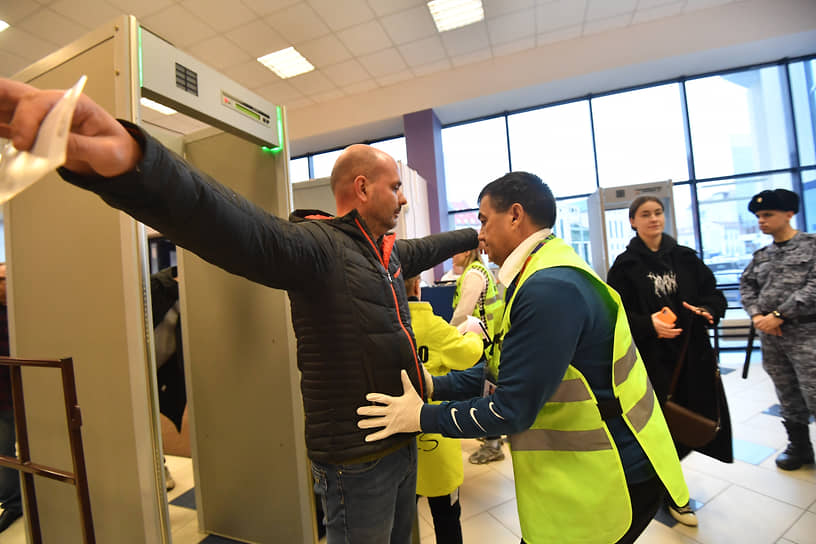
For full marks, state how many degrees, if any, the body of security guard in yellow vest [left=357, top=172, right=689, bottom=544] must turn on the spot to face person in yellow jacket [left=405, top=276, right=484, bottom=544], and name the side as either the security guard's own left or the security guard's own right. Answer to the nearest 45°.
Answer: approximately 45° to the security guard's own right

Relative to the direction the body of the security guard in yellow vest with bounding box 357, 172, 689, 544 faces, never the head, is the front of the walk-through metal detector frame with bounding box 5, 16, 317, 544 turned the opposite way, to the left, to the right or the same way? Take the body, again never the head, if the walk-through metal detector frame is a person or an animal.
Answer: the opposite way

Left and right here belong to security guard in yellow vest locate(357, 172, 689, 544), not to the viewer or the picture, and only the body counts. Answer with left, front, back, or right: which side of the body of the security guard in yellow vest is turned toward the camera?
left

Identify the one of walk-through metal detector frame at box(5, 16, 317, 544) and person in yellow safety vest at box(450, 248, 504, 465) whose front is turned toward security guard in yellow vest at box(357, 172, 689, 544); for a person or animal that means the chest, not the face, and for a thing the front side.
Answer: the walk-through metal detector frame

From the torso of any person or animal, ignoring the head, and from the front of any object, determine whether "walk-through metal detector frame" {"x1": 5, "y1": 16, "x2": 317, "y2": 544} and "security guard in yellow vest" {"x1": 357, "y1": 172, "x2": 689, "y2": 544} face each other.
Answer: yes

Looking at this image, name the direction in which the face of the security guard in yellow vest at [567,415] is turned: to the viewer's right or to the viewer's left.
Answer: to the viewer's left

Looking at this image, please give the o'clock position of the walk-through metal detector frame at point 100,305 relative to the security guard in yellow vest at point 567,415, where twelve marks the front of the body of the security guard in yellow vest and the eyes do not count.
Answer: The walk-through metal detector frame is roughly at 12 o'clock from the security guard in yellow vest.

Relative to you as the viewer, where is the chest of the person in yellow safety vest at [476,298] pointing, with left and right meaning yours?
facing to the left of the viewer

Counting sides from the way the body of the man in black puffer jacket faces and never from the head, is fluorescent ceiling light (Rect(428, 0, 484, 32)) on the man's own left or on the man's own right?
on the man's own left

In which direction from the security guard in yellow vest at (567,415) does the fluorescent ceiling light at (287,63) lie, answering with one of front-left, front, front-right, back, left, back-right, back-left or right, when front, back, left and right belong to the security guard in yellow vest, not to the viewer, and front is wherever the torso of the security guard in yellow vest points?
front-right

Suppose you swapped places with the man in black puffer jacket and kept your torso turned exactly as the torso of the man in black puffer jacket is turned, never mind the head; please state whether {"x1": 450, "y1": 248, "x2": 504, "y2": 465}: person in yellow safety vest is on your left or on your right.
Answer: on your left

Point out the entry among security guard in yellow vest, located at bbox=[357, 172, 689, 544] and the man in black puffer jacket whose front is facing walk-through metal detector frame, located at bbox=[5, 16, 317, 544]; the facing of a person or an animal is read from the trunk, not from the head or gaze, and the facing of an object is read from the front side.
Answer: the security guard in yellow vest
